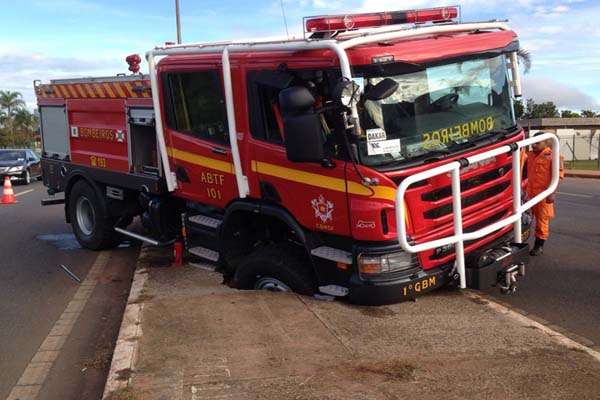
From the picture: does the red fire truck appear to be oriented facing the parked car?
no

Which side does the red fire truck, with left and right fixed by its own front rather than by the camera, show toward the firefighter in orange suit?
front

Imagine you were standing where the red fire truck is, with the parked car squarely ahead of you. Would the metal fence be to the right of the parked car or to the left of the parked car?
right

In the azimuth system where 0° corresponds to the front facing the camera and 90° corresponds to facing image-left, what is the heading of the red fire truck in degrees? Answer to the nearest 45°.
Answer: approximately 315°

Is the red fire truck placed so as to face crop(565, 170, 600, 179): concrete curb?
no

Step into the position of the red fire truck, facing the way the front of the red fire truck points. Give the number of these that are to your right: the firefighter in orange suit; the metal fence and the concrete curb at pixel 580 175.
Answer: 0
